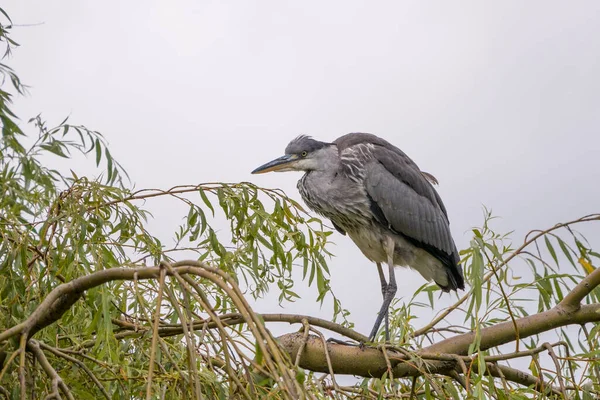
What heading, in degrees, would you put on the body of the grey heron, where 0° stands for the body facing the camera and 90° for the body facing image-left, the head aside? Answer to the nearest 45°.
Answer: approximately 90°
